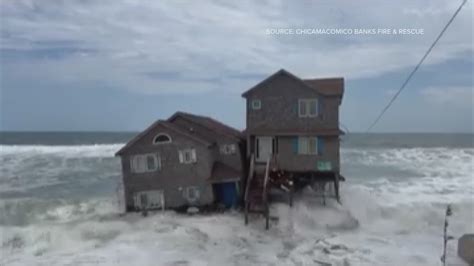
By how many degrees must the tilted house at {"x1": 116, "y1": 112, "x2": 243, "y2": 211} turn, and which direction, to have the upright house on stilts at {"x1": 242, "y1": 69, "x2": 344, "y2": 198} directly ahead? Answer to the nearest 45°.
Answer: approximately 90° to its left

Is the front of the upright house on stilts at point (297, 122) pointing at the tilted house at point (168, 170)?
no

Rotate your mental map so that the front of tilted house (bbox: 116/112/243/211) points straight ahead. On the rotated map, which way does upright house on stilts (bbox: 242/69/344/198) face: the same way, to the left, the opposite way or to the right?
the same way

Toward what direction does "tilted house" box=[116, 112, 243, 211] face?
toward the camera

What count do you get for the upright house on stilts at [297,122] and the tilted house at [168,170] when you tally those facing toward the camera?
2
